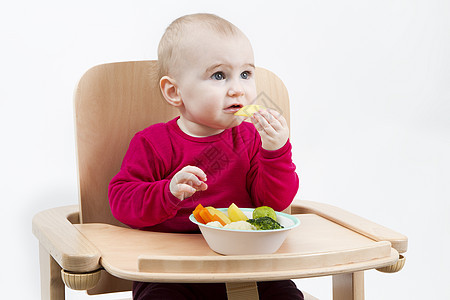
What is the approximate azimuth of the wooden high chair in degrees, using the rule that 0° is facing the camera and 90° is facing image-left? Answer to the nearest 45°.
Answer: approximately 315°

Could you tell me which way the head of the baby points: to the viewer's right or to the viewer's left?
to the viewer's right

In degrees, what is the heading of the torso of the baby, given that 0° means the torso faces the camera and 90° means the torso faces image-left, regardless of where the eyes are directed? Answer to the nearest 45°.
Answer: approximately 315°
